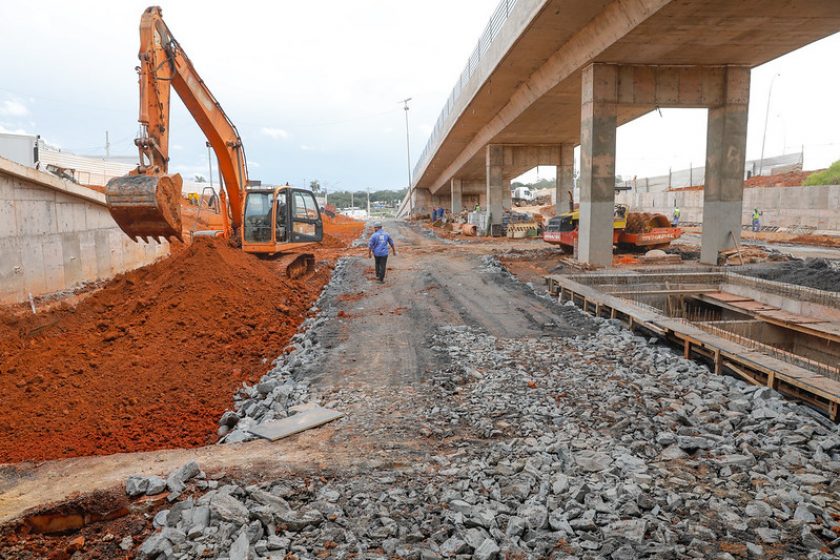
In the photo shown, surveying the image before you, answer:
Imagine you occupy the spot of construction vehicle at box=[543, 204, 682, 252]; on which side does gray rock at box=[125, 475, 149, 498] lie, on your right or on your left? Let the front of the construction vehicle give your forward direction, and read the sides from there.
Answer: on your right

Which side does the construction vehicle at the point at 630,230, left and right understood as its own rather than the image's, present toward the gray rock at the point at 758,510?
right

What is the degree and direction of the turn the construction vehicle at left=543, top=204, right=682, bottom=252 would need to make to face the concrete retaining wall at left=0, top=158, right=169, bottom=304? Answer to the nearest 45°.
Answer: approximately 135° to its right

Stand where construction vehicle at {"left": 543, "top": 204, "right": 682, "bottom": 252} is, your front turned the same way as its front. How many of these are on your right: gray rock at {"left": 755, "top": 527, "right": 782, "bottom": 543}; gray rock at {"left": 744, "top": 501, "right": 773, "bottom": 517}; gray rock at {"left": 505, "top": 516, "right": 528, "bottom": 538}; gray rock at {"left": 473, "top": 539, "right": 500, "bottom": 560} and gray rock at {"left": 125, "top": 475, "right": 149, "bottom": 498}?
5

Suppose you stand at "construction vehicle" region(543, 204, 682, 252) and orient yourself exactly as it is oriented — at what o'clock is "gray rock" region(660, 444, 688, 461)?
The gray rock is roughly at 3 o'clock from the construction vehicle.

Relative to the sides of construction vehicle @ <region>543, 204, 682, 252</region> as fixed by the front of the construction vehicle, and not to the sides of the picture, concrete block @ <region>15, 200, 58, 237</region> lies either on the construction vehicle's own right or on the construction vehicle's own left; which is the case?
on the construction vehicle's own right

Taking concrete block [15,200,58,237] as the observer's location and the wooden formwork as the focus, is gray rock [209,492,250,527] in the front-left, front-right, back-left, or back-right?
front-right

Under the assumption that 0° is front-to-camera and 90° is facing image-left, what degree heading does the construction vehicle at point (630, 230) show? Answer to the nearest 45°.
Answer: approximately 270°

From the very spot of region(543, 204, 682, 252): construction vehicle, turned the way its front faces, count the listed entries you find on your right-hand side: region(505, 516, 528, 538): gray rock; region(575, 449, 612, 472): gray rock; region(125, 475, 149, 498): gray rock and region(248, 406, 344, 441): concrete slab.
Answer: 4

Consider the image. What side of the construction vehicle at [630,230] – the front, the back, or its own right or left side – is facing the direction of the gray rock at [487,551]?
right

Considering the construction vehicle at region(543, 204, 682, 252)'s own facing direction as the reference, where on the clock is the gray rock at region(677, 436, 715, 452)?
The gray rock is roughly at 3 o'clock from the construction vehicle.

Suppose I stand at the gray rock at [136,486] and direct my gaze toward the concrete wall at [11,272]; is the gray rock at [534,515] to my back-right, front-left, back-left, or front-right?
back-right

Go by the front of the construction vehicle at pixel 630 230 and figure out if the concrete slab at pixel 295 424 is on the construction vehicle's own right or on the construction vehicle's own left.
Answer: on the construction vehicle's own right

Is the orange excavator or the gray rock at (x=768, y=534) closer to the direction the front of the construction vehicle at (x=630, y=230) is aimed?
the gray rock

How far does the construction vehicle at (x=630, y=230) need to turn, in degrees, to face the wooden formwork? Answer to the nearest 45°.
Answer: approximately 90° to its right
